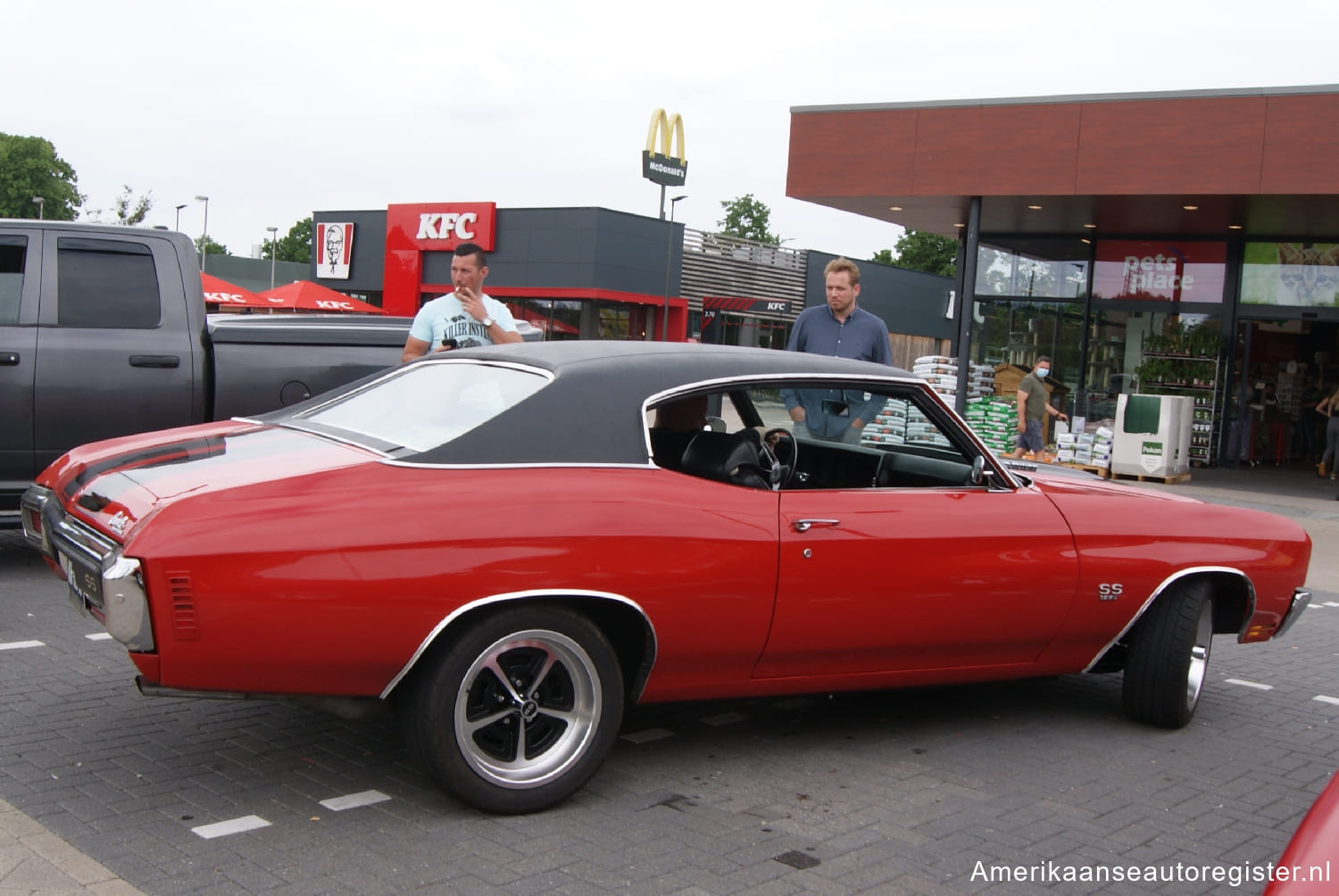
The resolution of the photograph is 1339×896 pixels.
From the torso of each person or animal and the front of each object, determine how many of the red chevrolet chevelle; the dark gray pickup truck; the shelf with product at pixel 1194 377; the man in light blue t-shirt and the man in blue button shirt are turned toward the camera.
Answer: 3

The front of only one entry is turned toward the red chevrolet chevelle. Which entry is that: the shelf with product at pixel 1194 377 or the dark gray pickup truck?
the shelf with product

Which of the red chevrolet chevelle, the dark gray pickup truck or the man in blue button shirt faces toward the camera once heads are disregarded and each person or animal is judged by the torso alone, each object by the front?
the man in blue button shirt

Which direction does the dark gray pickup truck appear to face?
to the viewer's left

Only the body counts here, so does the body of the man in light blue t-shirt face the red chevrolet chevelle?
yes

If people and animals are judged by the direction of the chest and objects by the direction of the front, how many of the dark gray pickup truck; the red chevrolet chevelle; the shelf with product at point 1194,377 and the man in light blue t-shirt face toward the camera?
2

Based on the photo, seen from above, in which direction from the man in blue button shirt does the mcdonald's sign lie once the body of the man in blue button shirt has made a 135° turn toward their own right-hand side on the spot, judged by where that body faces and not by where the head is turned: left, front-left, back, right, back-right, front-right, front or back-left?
front-right

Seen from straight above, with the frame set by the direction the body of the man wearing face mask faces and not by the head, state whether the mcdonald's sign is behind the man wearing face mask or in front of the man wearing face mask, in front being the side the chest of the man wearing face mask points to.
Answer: behind

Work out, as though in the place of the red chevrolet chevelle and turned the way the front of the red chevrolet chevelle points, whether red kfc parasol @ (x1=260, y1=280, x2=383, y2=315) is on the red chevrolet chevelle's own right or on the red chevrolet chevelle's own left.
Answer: on the red chevrolet chevelle's own left

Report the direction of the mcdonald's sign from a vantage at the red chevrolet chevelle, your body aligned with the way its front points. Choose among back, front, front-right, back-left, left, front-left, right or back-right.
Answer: front-left

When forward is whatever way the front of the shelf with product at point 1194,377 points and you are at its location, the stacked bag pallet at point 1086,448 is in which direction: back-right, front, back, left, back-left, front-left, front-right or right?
front-right
